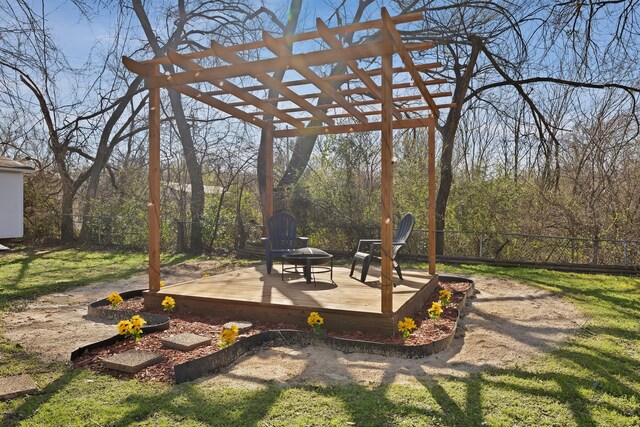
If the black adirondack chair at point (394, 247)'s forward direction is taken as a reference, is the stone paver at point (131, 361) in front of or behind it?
in front

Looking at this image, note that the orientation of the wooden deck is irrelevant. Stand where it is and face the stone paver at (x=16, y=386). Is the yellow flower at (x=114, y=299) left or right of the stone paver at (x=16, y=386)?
right

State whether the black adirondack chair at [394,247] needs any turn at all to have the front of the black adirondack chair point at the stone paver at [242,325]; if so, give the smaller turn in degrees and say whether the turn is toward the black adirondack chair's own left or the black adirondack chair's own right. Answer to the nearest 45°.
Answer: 0° — it already faces it

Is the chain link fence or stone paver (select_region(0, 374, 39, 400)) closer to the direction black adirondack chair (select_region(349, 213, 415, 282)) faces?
the stone paver

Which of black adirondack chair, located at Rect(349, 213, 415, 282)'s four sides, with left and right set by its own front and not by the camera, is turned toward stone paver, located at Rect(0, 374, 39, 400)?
front

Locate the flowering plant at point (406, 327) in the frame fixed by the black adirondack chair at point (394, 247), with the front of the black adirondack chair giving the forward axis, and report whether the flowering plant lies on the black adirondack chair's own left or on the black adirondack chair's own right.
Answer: on the black adirondack chair's own left

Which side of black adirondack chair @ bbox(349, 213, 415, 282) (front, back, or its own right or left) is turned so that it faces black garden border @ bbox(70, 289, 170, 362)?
front

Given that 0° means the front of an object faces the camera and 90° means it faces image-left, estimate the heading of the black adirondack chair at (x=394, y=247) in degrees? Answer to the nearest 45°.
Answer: approximately 45°

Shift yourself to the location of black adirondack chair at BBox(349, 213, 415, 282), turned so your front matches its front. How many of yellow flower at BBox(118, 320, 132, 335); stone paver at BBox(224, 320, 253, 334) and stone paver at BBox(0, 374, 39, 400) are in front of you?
3

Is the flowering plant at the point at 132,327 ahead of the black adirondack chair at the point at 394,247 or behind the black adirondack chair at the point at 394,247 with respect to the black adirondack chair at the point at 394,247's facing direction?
ahead

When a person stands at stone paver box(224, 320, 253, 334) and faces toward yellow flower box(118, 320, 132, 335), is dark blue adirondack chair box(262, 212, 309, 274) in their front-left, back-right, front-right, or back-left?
back-right

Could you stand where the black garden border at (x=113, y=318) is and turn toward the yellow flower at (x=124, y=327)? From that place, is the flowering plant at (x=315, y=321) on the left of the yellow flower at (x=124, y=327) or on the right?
left
